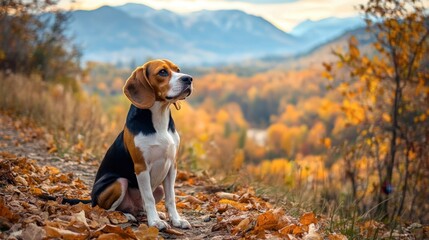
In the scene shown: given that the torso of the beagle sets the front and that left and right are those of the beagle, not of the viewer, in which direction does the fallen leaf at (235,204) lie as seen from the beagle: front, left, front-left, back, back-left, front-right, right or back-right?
left

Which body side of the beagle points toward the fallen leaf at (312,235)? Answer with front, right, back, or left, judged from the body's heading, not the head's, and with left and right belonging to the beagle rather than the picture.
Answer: front

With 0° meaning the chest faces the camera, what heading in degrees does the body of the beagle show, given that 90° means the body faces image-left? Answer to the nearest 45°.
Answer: approximately 315°

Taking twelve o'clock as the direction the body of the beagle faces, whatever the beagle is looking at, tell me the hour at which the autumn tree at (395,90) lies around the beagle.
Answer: The autumn tree is roughly at 9 o'clock from the beagle.

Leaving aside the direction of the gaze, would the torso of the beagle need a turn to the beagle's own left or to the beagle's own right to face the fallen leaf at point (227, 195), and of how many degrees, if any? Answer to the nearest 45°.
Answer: approximately 90° to the beagle's own left

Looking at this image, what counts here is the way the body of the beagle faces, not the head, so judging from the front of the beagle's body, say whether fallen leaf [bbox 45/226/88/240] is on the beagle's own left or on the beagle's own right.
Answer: on the beagle's own right

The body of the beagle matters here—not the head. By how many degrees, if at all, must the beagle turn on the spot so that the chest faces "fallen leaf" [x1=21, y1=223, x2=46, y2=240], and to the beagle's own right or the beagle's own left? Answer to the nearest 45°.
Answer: approximately 90° to the beagle's own right

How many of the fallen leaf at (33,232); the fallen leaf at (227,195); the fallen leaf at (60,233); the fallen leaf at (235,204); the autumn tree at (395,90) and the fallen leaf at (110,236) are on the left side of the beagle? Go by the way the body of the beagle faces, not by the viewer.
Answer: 3

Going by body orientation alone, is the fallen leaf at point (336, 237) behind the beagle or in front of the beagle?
in front

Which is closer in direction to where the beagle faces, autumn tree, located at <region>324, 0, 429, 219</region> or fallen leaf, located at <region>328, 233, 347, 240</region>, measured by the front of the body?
the fallen leaf

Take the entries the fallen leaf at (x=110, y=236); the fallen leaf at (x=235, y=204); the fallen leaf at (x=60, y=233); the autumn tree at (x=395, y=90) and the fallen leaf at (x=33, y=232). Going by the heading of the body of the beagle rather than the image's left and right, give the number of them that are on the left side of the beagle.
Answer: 2
